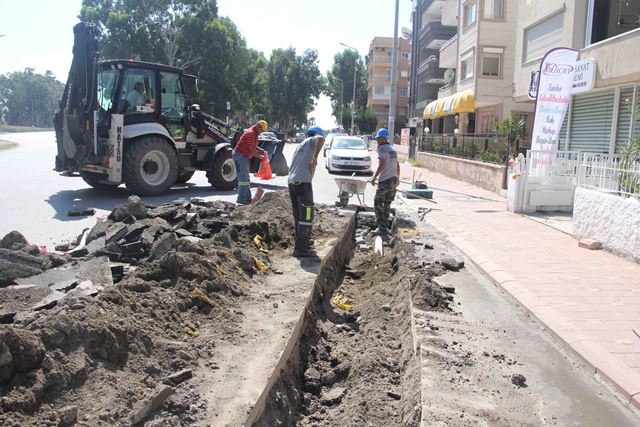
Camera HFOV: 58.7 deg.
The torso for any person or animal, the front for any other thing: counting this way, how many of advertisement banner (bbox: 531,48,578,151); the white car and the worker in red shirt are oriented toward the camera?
2

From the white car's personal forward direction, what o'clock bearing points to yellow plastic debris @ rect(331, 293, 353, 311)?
The yellow plastic debris is roughly at 12 o'clock from the white car.

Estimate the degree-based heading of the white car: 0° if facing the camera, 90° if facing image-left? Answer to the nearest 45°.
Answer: approximately 0°

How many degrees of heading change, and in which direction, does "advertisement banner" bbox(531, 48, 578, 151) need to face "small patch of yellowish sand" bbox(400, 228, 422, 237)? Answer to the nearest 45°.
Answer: approximately 45° to its right

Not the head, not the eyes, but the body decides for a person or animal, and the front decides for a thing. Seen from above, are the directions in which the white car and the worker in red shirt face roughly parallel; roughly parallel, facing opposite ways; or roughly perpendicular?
roughly perpendicular
